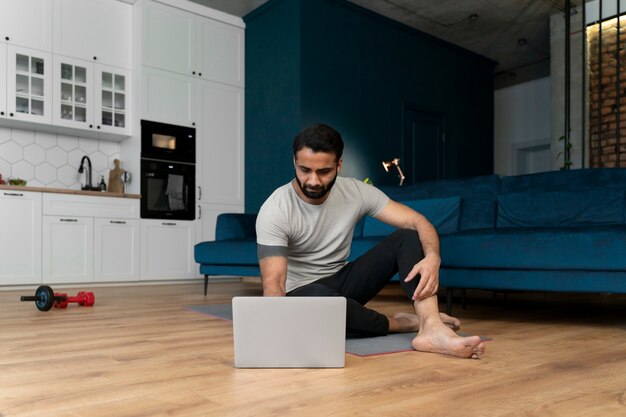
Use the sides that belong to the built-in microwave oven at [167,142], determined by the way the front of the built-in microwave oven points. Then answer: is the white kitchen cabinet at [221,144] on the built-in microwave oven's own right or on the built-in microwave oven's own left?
on the built-in microwave oven's own left

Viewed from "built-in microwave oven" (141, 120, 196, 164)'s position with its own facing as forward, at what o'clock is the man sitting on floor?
The man sitting on floor is roughly at 1 o'clock from the built-in microwave oven.

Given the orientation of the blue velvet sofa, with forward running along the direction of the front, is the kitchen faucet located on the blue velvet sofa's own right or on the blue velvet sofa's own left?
on the blue velvet sofa's own right

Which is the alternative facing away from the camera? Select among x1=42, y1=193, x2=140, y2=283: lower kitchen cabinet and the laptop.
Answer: the laptop

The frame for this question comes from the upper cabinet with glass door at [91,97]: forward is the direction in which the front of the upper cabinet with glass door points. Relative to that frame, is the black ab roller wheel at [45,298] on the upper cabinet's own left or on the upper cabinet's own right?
on the upper cabinet's own right

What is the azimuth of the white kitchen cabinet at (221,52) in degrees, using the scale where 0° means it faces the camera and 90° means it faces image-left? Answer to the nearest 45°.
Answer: approximately 315°

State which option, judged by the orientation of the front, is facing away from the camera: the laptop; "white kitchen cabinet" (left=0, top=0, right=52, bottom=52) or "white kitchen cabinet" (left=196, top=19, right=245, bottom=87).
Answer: the laptop
